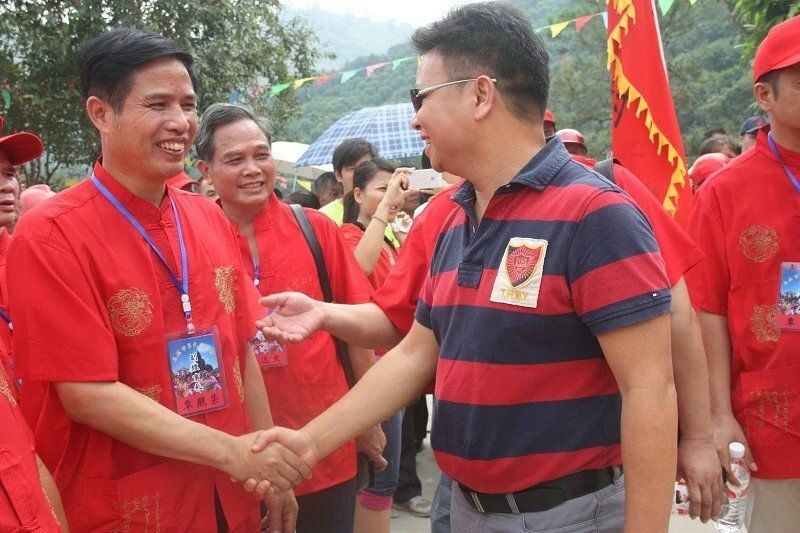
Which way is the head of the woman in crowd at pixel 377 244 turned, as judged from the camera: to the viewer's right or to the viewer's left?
to the viewer's right

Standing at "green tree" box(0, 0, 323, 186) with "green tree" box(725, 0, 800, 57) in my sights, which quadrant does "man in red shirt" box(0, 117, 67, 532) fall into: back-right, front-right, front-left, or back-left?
front-right

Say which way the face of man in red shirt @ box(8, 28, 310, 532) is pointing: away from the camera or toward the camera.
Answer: toward the camera

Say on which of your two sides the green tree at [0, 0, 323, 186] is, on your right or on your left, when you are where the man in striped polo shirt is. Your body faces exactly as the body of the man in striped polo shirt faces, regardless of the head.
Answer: on your right

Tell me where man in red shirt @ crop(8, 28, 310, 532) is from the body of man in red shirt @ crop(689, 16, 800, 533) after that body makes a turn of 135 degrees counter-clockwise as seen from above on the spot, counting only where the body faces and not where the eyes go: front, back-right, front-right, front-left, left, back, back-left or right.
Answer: back-left

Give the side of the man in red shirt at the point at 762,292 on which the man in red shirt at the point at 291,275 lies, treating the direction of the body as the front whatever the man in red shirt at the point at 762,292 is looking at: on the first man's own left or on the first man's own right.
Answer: on the first man's own right

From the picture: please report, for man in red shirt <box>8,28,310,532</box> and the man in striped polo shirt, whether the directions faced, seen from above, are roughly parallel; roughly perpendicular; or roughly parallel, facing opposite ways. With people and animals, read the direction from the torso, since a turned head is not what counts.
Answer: roughly perpendicular

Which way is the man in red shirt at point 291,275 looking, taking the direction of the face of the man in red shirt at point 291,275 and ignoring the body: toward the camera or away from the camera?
toward the camera

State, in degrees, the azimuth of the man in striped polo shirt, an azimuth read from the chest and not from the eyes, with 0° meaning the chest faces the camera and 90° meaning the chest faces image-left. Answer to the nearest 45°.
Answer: approximately 45°

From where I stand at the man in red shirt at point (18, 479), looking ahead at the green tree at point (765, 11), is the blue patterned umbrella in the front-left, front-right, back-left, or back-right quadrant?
front-left

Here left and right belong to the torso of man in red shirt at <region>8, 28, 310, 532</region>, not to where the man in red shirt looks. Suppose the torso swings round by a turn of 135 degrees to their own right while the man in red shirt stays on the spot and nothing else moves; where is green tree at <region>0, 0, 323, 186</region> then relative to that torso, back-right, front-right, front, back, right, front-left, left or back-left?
right
